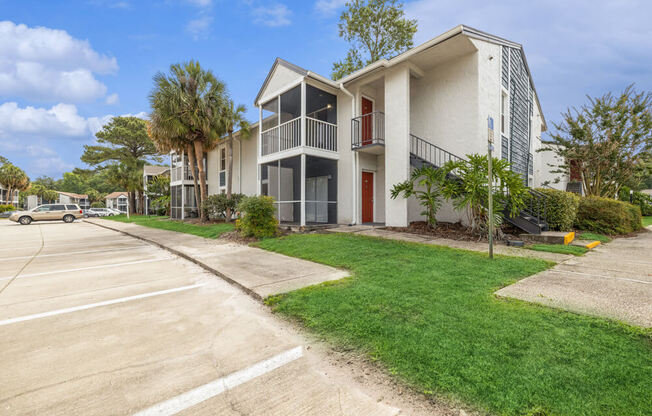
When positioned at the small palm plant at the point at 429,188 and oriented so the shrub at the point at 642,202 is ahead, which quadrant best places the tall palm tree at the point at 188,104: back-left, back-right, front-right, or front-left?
back-left

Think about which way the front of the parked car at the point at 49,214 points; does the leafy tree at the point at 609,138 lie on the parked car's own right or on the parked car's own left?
on the parked car's own left

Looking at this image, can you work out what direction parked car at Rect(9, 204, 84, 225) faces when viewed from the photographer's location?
facing to the left of the viewer

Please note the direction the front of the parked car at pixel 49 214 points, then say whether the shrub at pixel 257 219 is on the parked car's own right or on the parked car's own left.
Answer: on the parked car's own left

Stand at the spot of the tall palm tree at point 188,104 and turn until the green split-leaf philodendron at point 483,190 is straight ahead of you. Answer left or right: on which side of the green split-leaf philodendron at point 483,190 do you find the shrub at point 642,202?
left

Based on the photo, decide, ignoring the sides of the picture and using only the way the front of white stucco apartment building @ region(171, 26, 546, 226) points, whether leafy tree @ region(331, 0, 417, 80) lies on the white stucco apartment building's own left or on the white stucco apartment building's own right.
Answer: on the white stucco apartment building's own right

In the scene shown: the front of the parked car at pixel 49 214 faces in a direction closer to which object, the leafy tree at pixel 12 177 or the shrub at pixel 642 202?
the leafy tree

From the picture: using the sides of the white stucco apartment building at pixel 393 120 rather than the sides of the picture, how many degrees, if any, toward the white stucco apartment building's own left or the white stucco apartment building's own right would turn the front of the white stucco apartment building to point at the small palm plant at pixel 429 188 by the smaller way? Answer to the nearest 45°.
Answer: approximately 45° to the white stucco apartment building's own left

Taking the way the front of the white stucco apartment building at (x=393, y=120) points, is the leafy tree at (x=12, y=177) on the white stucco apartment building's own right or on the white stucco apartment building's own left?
on the white stucco apartment building's own right

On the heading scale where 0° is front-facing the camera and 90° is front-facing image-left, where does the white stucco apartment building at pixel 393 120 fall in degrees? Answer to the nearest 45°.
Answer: approximately 45°
